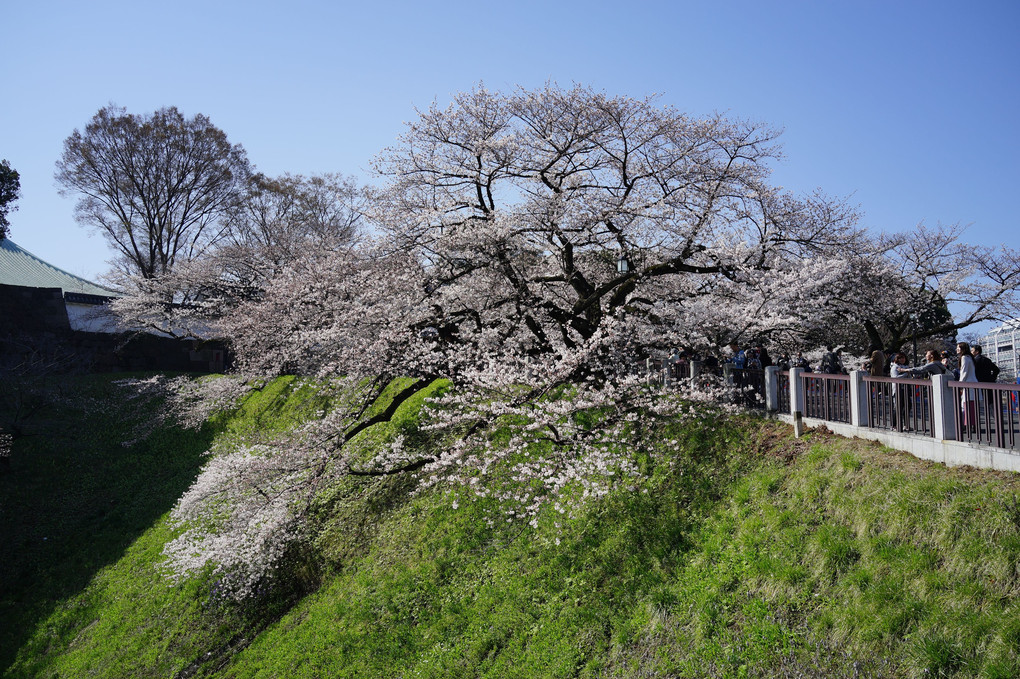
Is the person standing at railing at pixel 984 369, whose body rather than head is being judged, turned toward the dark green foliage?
yes

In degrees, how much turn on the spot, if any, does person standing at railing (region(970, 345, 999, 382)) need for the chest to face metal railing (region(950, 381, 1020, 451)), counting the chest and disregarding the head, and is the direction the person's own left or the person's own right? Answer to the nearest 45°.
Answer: approximately 90° to the person's own left

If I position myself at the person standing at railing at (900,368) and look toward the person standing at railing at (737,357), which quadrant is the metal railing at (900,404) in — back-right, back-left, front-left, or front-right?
back-left

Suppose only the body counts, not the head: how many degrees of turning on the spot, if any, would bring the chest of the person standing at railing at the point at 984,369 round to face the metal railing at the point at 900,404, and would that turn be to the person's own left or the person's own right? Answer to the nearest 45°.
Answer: approximately 45° to the person's own left

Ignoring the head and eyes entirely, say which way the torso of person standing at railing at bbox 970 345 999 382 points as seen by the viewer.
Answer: to the viewer's left

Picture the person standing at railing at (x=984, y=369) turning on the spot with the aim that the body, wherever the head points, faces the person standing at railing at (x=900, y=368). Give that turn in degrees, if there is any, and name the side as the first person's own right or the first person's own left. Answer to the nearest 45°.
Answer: approximately 45° to the first person's own right

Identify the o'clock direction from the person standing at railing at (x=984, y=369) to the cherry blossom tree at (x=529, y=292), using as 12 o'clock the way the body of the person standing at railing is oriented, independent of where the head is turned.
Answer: The cherry blossom tree is roughly at 12 o'clock from the person standing at railing.

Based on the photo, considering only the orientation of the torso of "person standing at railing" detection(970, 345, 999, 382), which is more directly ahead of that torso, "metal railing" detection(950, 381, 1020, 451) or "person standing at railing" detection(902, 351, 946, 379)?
the person standing at railing
